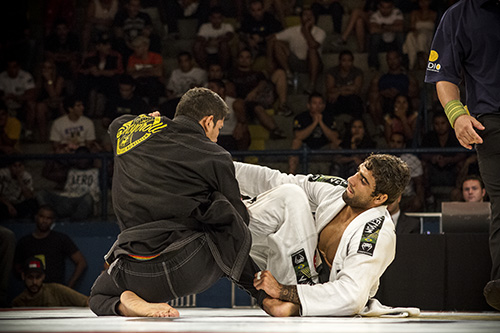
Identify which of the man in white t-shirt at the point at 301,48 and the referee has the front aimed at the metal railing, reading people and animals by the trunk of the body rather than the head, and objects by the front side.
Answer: the man in white t-shirt

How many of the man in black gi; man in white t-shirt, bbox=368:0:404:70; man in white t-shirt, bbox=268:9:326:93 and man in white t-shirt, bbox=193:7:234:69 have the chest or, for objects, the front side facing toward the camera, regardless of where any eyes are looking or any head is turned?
3

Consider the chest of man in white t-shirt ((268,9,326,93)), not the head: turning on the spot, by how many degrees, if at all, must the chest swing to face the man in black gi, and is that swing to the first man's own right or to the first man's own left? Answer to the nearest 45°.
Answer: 0° — they already face them

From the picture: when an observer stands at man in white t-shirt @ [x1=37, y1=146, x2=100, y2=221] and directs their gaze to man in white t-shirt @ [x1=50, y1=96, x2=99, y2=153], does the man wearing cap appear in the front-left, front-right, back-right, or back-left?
back-left

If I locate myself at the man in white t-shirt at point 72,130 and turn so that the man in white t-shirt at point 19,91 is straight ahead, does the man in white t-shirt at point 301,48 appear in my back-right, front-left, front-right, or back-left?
back-right

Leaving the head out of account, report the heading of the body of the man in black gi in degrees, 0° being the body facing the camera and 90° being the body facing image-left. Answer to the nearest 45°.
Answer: approximately 225°
